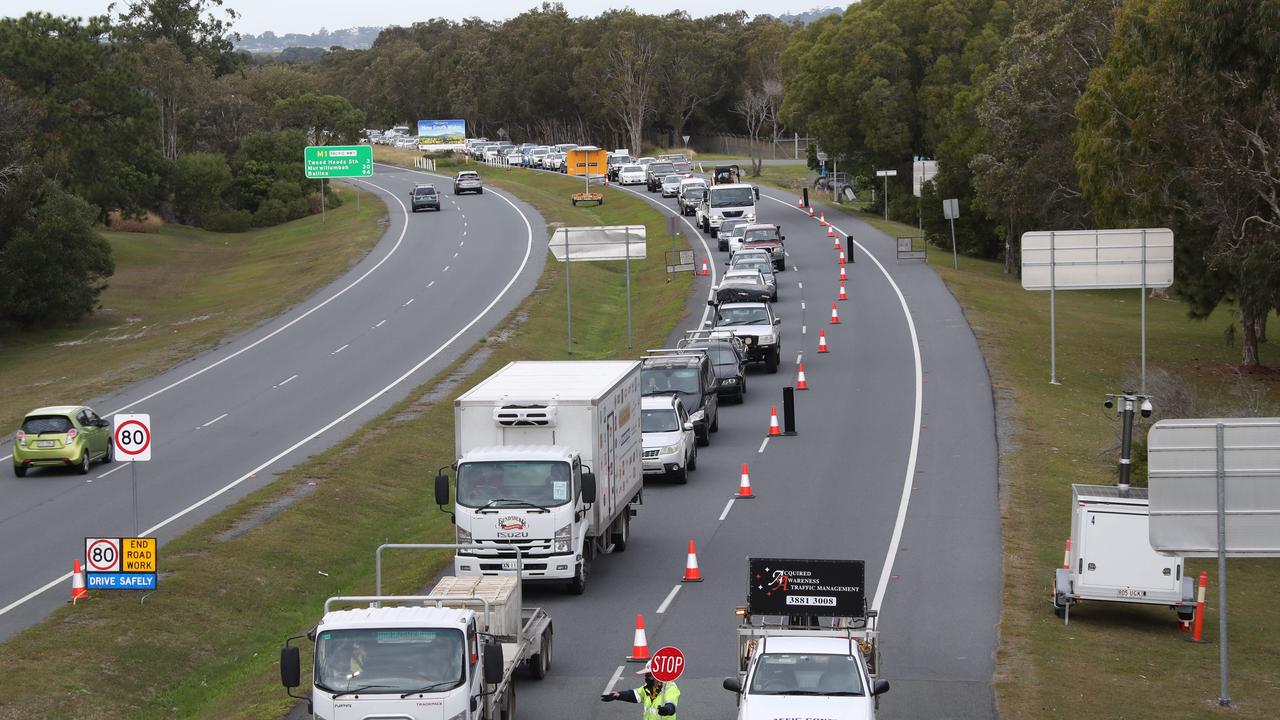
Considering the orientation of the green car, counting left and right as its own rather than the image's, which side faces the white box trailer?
right

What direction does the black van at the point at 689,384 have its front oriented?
toward the camera

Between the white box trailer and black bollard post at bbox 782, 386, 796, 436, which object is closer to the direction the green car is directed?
the black bollard post

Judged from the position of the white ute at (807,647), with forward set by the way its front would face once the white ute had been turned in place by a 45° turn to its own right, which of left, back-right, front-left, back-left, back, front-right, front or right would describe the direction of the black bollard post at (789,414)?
back-right

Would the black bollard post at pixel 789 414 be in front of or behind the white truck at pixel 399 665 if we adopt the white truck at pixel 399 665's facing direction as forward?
behind

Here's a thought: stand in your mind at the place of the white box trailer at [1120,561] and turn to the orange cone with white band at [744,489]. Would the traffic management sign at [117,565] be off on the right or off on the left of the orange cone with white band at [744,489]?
left

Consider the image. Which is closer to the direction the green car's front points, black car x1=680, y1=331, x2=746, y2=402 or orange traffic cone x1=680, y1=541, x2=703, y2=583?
the black car

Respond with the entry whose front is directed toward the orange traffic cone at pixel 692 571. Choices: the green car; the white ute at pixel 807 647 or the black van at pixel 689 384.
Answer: the black van

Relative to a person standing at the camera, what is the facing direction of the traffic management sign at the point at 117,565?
facing the viewer

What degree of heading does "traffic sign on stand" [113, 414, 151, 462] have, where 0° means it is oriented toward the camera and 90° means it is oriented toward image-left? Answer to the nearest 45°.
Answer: approximately 0°

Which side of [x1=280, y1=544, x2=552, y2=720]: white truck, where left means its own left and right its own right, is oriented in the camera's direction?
front

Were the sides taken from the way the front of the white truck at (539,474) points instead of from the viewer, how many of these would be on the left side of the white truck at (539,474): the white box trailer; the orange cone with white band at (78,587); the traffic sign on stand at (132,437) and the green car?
1
